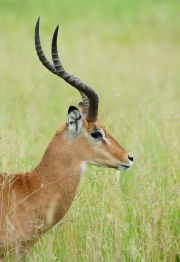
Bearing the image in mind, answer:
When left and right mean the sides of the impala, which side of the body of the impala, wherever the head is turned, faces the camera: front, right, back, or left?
right
